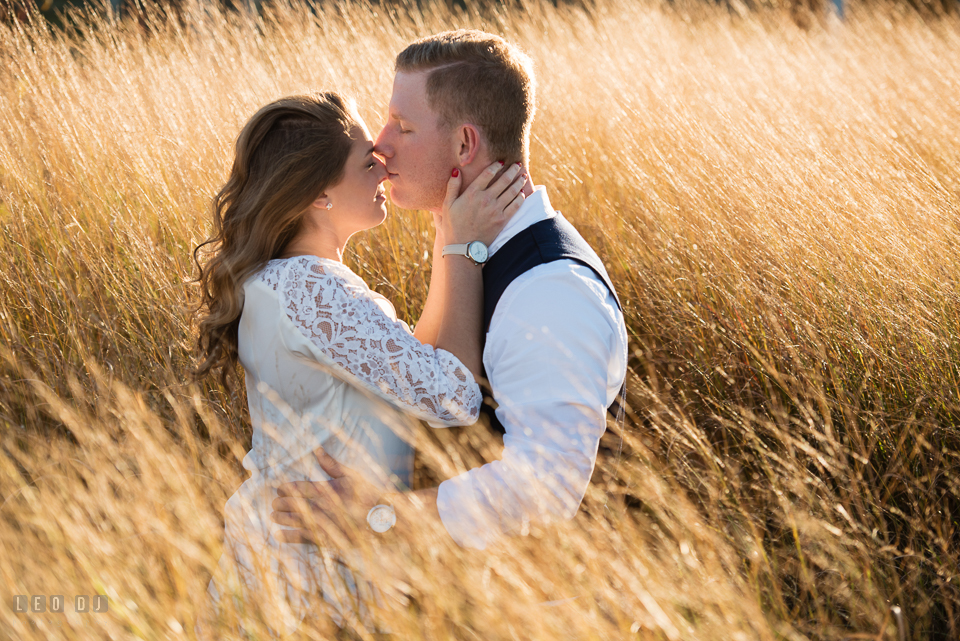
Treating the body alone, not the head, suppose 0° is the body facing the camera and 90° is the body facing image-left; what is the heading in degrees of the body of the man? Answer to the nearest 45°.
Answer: approximately 90°

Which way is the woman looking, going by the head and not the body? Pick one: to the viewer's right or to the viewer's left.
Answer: to the viewer's right

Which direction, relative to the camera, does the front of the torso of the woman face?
to the viewer's right

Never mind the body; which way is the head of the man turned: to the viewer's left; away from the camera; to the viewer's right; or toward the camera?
to the viewer's left

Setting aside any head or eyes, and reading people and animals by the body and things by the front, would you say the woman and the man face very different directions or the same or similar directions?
very different directions
